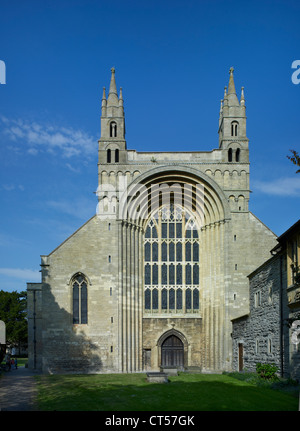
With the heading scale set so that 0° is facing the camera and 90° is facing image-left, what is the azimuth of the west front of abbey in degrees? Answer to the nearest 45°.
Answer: approximately 0°

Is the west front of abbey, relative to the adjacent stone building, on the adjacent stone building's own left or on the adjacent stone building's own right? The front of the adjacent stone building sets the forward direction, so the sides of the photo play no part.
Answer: on the adjacent stone building's own right
